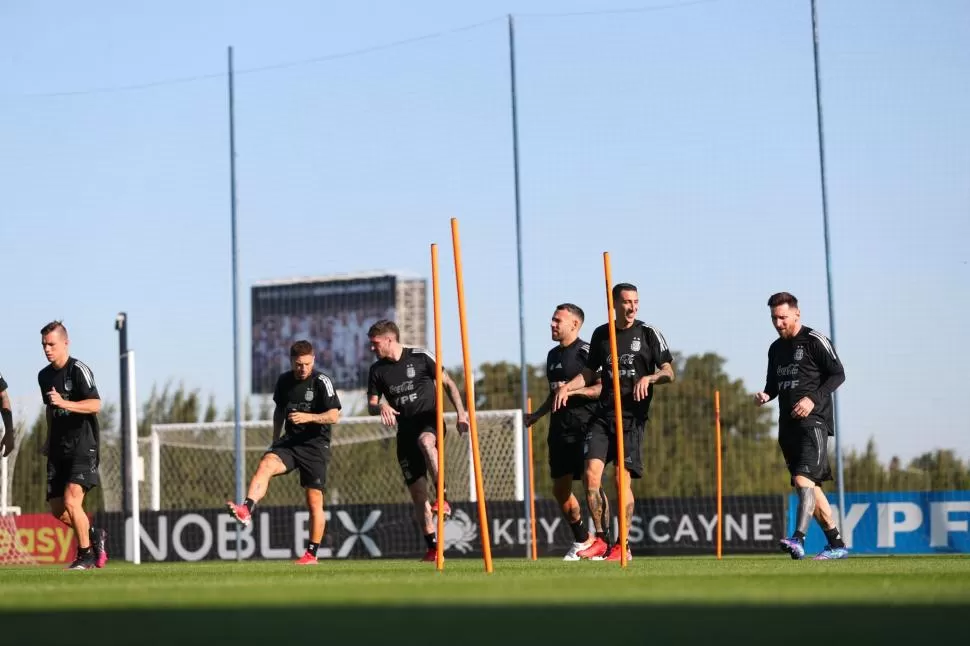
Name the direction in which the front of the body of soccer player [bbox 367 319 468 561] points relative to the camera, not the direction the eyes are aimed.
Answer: toward the camera

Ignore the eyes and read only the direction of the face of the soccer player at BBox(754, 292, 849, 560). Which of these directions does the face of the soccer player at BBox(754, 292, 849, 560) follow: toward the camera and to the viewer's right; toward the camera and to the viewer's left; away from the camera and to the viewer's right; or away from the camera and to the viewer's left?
toward the camera and to the viewer's left

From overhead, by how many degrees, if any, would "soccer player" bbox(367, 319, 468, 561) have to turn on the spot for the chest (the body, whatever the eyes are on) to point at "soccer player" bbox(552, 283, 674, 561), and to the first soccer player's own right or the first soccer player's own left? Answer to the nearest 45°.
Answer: approximately 45° to the first soccer player's own left

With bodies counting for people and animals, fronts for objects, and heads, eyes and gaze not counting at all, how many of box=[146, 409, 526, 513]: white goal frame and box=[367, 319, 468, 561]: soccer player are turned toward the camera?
2

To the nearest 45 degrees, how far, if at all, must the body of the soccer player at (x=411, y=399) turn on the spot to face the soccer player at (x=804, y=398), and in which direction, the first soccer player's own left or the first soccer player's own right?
approximately 90° to the first soccer player's own left

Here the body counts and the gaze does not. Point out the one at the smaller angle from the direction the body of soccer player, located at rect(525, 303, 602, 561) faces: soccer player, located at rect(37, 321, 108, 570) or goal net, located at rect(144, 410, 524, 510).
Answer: the soccer player

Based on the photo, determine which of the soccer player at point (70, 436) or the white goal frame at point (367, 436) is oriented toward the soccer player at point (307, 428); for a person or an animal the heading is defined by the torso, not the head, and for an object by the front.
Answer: the white goal frame

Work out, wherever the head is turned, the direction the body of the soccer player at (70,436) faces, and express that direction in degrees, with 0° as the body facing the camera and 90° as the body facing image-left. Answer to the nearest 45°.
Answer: approximately 45°

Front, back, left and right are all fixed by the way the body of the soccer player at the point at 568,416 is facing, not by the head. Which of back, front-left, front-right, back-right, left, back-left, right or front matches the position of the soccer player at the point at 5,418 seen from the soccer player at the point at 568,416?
front-right

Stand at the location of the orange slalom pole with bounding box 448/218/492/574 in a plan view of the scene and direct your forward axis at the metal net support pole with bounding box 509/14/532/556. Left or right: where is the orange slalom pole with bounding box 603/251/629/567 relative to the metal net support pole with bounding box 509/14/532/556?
right

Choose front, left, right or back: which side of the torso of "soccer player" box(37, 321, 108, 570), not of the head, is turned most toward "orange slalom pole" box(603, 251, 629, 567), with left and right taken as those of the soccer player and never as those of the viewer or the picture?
left

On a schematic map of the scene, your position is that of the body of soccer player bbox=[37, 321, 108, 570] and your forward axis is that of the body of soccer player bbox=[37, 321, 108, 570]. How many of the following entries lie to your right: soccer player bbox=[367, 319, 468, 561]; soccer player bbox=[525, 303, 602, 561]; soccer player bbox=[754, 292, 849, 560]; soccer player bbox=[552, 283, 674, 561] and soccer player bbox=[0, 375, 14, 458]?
1
